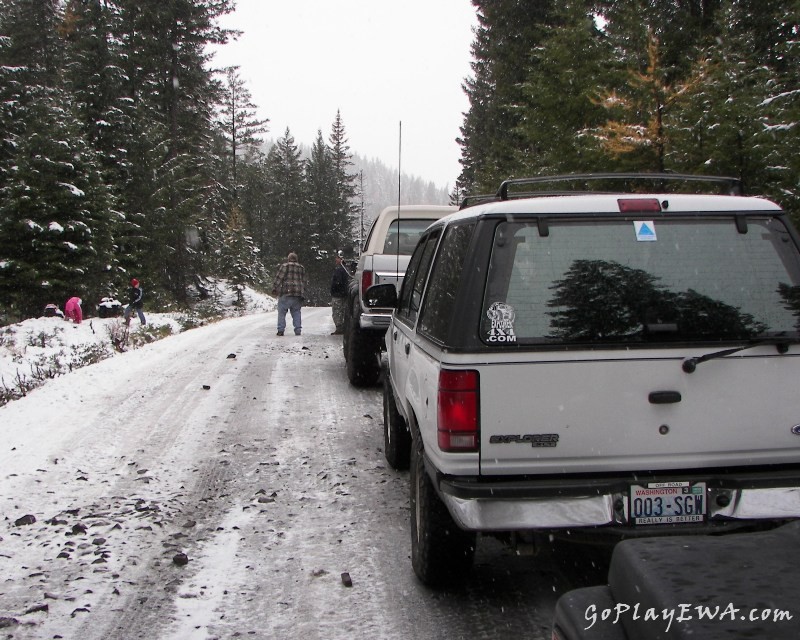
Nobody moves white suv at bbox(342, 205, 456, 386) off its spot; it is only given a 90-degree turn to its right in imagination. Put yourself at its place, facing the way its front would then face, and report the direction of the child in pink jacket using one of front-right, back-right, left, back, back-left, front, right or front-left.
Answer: back-left

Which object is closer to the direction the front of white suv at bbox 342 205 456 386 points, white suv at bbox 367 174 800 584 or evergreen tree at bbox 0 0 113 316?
the evergreen tree

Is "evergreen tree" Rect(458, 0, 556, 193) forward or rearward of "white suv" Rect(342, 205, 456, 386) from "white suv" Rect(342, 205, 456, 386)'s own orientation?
forward

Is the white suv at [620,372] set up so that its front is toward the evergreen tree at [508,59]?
yes

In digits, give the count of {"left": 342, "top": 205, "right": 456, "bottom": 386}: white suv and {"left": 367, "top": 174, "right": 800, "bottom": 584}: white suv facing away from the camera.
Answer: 2

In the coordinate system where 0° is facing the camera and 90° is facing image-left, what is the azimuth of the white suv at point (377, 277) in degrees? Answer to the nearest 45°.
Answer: approximately 180°

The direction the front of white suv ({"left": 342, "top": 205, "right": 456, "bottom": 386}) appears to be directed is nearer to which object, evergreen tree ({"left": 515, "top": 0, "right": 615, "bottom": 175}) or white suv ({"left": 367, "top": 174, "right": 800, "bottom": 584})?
the evergreen tree

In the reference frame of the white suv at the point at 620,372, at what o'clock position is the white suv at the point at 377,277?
the white suv at the point at 377,277 is roughly at 11 o'clock from the white suv at the point at 620,372.

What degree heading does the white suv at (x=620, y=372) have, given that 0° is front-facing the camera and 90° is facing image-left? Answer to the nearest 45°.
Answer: approximately 180°

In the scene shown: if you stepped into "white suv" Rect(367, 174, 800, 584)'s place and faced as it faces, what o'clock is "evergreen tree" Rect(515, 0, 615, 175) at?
The evergreen tree is roughly at 12 o'clock from the white suv.

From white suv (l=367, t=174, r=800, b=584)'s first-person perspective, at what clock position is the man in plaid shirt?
The man in plaid shirt is roughly at 11 o'clock from the white suv.
